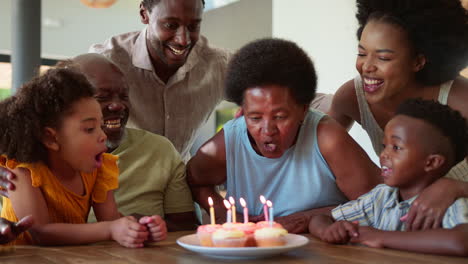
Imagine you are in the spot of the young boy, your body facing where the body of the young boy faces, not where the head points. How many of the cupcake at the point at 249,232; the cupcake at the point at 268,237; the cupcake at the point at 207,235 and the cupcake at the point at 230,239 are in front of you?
4

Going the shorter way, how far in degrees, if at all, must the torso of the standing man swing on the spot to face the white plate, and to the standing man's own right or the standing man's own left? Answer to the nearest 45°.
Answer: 0° — they already face it

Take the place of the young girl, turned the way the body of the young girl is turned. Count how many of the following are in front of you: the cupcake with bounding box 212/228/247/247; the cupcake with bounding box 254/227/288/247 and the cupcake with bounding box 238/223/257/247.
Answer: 3

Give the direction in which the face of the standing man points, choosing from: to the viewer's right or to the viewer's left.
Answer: to the viewer's right

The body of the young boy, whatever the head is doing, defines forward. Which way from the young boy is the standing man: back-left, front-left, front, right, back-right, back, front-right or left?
right

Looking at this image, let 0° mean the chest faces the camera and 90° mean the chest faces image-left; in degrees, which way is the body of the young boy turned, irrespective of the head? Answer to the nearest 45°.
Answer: approximately 45°

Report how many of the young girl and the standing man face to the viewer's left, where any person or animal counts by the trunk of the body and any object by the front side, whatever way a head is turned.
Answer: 0

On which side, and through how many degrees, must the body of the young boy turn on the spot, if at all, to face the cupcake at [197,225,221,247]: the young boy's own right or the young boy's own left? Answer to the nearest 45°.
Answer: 0° — they already face it

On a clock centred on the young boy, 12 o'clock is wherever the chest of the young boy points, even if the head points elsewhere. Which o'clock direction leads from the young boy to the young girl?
The young girl is roughly at 1 o'clock from the young boy.

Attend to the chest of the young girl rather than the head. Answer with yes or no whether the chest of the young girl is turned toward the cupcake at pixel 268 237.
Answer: yes

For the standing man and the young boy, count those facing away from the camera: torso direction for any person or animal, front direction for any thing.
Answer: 0

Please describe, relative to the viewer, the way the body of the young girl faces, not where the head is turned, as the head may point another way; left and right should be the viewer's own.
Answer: facing the viewer and to the right of the viewer

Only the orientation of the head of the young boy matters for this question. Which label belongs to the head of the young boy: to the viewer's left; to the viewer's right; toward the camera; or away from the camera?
to the viewer's left

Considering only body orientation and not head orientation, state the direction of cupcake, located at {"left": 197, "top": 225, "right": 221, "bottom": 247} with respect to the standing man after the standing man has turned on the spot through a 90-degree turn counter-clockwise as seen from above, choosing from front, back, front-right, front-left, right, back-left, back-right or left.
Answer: right

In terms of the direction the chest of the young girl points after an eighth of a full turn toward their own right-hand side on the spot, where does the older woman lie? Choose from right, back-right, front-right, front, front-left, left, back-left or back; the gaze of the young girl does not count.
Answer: left

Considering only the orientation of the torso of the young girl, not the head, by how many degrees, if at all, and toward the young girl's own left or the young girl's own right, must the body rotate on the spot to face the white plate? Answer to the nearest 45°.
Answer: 0° — they already face it

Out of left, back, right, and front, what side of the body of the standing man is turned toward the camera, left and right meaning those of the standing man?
front

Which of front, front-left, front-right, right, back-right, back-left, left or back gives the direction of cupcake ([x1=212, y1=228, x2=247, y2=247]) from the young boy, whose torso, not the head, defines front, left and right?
front
